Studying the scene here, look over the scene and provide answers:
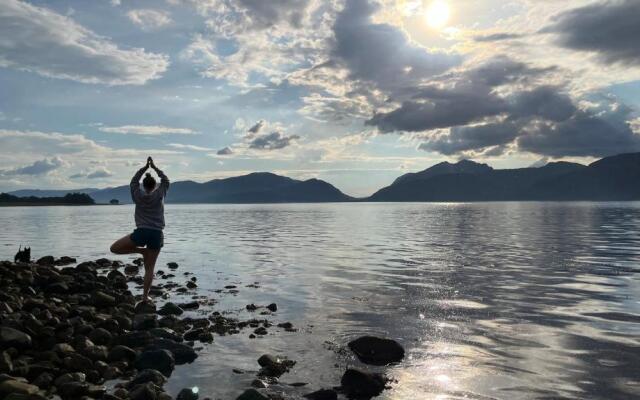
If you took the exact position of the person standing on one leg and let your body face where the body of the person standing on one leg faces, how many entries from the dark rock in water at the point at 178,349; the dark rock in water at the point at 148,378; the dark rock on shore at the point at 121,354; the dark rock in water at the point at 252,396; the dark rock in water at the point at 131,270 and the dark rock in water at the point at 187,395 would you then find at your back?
5

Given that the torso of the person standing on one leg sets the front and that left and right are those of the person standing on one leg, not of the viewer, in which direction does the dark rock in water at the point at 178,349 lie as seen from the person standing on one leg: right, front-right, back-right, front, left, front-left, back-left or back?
back

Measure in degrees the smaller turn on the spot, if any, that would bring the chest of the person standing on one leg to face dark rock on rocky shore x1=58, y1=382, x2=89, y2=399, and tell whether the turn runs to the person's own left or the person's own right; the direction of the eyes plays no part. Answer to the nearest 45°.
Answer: approximately 180°

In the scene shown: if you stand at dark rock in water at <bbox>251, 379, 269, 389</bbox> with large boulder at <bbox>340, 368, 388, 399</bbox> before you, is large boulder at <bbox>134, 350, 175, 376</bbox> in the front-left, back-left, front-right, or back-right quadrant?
back-left

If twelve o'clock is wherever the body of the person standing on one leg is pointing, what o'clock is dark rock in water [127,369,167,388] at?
The dark rock in water is roughly at 6 o'clock from the person standing on one leg.

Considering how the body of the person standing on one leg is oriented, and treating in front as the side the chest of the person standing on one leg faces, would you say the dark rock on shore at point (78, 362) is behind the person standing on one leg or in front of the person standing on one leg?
behind

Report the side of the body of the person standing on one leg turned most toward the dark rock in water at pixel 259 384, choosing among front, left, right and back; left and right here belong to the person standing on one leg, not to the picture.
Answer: back

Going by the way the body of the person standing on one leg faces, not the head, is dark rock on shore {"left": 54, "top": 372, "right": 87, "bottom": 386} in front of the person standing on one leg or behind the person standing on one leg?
behind

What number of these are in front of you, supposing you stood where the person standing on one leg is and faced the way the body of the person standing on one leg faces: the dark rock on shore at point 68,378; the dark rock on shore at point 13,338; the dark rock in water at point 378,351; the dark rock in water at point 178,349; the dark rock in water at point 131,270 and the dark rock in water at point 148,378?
1

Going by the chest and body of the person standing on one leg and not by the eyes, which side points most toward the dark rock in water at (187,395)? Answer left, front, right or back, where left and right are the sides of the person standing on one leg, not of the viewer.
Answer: back

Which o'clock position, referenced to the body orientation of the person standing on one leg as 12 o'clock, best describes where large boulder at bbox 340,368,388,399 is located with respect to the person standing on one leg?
The large boulder is roughly at 5 o'clock from the person standing on one leg.

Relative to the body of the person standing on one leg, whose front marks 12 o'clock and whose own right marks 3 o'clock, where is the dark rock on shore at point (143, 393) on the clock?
The dark rock on shore is roughly at 6 o'clock from the person standing on one leg.

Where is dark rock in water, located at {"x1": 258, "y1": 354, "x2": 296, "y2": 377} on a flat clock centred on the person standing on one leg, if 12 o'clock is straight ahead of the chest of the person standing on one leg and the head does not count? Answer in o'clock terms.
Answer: The dark rock in water is roughly at 5 o'clock from the person standing on one leg.

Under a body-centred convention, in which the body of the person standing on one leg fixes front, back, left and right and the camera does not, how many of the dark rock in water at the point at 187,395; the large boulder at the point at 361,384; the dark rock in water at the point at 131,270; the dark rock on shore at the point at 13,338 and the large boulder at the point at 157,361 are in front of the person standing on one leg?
1

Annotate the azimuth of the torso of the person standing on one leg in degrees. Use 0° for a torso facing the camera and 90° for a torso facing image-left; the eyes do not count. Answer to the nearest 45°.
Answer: approximately 180°
